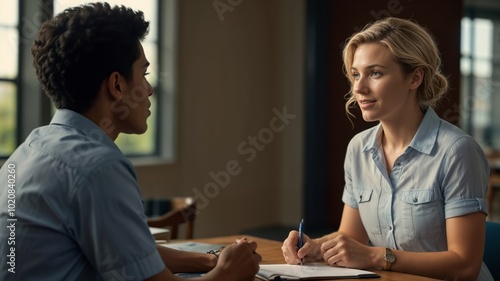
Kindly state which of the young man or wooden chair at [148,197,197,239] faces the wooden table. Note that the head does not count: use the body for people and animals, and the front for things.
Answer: the young man

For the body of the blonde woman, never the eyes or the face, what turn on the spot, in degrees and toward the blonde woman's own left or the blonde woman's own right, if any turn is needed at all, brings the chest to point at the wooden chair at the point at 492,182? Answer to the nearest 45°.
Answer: approximately 135° to the blonde woman's own right

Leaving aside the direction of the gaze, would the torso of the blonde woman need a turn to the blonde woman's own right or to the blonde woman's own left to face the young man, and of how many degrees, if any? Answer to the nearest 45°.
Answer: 0° — they already face them

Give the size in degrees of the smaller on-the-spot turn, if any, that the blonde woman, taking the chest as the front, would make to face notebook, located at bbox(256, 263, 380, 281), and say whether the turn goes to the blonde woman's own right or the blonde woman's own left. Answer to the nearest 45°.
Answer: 0° — they already face it

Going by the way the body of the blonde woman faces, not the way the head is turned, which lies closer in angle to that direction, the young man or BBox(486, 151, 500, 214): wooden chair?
the young man

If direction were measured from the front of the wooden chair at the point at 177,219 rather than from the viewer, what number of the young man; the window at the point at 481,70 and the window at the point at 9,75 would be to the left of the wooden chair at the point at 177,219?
1

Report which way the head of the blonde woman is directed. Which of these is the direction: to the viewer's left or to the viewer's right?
to the viewer's left

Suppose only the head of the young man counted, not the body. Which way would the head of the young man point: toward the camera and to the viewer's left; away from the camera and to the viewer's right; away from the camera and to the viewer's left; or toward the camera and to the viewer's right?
away from the camera and to the viewer's right

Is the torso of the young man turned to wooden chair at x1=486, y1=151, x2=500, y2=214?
yes

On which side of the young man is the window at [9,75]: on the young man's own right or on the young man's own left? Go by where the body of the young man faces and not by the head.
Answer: on the young man's own left
